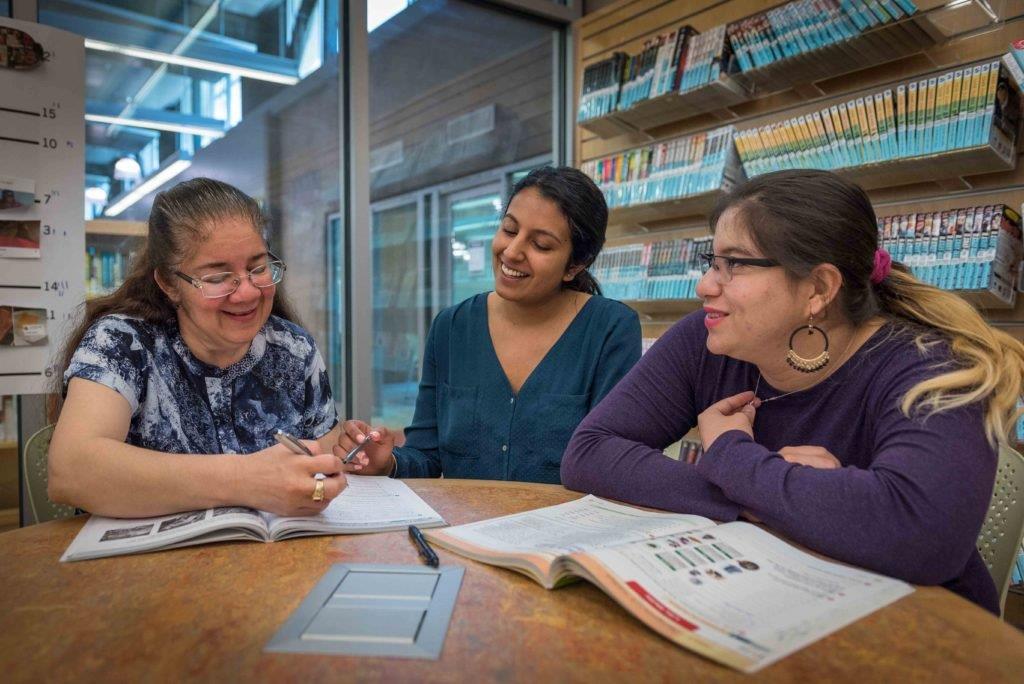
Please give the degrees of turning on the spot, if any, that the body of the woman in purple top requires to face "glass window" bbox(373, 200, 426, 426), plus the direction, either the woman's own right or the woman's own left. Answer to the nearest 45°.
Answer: approximately 90° to the woman's own right

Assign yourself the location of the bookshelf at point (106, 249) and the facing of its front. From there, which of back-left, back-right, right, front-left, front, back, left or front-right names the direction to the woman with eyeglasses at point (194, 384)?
front

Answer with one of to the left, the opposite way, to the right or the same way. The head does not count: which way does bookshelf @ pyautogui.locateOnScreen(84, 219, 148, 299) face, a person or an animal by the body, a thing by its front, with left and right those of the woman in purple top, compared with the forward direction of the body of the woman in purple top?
to the left

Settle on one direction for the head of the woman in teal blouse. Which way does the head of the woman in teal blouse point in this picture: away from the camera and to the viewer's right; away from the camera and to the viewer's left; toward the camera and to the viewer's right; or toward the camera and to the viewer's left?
toward the camera and to the viewer's left

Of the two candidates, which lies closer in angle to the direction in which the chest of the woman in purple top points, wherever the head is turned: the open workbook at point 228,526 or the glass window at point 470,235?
the open workbook

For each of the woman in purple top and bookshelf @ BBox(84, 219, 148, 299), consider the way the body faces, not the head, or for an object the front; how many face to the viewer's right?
0

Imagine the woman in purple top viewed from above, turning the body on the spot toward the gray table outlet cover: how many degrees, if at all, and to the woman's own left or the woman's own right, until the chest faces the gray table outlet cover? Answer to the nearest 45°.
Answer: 0° — they already face it

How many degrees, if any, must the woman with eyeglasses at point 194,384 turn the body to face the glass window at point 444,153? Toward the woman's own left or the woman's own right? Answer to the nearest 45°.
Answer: approximately 90° to the woman's own left

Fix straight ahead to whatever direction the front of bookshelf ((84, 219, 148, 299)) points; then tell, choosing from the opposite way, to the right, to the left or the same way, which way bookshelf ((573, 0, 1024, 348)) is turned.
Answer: to the right

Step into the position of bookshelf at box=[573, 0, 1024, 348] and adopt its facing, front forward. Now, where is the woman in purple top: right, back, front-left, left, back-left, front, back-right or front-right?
front-left

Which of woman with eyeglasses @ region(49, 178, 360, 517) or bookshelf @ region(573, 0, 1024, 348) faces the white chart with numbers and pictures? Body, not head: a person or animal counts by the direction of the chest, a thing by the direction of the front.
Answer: the bookshelf

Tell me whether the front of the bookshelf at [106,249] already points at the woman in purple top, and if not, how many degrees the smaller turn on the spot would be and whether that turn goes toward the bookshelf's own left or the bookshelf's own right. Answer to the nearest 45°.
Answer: approximately 45° to the bookshelf's own left

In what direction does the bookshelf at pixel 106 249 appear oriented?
toward the camera

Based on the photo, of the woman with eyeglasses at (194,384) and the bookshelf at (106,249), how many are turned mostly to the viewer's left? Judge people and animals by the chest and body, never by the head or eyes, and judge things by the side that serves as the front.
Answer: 0

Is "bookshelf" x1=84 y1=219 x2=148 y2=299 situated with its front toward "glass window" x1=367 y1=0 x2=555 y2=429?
no

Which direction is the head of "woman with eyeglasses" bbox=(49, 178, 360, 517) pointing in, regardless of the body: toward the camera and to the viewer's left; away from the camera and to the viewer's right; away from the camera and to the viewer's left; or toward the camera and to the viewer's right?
toward the camera and to the viewer's right

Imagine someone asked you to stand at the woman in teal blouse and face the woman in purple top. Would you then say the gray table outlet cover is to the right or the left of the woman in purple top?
right

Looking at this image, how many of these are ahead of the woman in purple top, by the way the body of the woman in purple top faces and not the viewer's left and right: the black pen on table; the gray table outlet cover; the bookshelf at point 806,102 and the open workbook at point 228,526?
3

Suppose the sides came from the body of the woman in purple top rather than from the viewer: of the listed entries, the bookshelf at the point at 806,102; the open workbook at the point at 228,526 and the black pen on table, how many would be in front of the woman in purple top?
2

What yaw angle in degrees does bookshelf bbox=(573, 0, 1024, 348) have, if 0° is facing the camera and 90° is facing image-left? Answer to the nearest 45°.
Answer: approximately 45°

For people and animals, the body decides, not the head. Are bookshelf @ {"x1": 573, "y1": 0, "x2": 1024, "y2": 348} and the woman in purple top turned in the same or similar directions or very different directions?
same or similar directions
